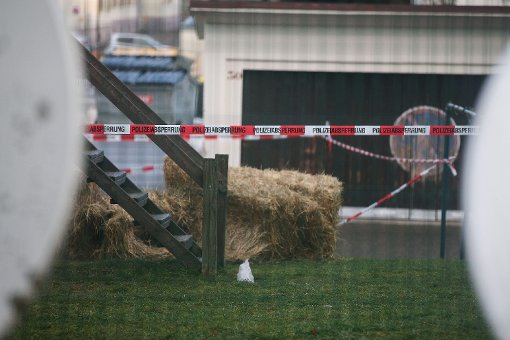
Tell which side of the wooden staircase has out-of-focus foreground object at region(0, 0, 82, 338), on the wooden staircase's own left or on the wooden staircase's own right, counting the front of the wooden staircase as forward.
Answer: on the wooden staircase's own right

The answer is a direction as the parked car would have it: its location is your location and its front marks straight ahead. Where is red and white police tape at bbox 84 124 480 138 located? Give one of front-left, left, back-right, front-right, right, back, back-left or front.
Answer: right

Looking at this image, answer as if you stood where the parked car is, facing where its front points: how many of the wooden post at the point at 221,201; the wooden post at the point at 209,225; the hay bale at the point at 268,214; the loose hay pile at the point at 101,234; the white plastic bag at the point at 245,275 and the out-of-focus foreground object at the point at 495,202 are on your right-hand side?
6

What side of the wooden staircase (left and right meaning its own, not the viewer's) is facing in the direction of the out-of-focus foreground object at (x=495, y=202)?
right

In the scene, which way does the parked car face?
to the viewer's right

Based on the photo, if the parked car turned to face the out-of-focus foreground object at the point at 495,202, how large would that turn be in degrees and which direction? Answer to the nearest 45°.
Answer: approximately 90° to its right

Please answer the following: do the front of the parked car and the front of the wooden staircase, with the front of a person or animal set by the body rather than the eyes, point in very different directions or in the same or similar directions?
same or similar directions

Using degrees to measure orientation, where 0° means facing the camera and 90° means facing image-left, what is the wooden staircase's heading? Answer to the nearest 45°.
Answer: approximately 270°

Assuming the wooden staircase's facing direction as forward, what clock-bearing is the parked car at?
The parked car is roughly at 9 o'clock from the wooden staircase.

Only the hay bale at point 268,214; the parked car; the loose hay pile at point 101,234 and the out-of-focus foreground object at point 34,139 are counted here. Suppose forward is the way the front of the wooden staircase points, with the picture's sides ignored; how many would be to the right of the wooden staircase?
1
